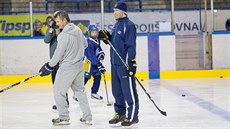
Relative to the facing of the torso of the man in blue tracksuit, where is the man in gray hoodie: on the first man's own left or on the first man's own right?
on the first man's own right

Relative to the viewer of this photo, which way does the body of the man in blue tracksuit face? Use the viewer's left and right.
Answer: facing the viewer and to the left of the viewer
